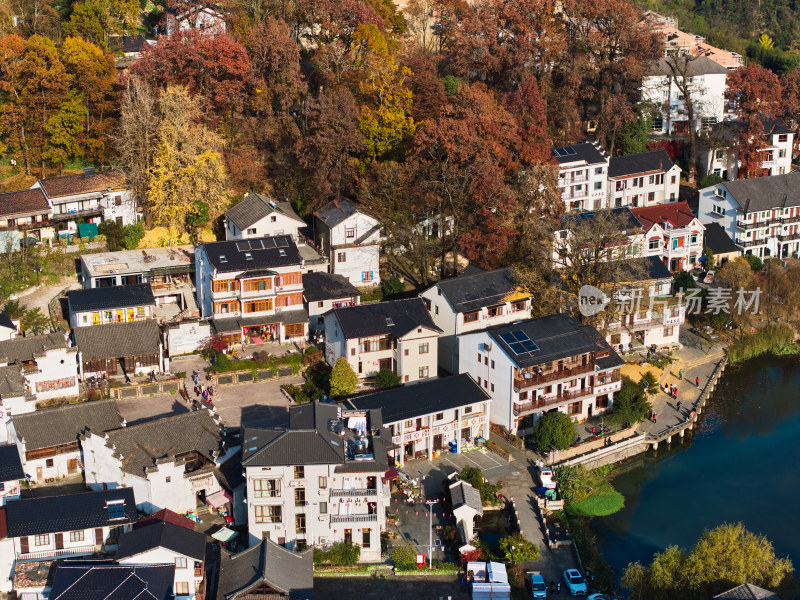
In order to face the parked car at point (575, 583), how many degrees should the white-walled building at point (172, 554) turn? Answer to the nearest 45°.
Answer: approximately 90° to its left

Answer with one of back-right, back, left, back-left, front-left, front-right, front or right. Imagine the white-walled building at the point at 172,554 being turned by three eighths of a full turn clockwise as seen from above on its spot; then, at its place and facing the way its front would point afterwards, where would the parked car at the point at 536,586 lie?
back-right

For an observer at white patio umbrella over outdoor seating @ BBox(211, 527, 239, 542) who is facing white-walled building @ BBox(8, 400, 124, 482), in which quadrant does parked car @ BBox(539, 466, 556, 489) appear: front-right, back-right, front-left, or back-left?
back-right

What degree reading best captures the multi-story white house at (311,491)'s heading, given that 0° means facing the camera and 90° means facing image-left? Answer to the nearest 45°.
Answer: approximately 0°

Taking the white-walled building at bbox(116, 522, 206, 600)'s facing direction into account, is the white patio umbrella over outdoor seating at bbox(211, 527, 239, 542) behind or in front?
behind

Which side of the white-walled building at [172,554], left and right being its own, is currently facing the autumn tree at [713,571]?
left

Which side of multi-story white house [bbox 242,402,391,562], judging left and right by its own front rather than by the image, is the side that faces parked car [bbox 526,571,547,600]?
left

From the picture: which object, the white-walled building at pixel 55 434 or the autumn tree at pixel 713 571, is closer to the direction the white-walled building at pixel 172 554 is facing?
the autumn tree

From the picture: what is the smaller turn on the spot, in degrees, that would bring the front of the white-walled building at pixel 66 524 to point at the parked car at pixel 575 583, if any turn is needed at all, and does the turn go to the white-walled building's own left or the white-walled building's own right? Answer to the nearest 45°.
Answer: approximately 90° to the white-walled building's own left

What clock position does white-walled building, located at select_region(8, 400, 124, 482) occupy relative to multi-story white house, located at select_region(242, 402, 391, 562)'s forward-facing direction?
The white-walled building is roughly at 4 o'clock from the multi-story white house.

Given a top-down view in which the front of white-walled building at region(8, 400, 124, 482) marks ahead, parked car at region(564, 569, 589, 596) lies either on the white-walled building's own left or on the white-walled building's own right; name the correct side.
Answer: on the white-walled building's own left

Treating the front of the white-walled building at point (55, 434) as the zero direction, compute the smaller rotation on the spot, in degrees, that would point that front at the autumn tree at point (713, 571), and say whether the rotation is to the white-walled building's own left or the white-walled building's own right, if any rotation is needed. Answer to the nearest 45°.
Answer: approximately 45° to the white-walled building's own left
